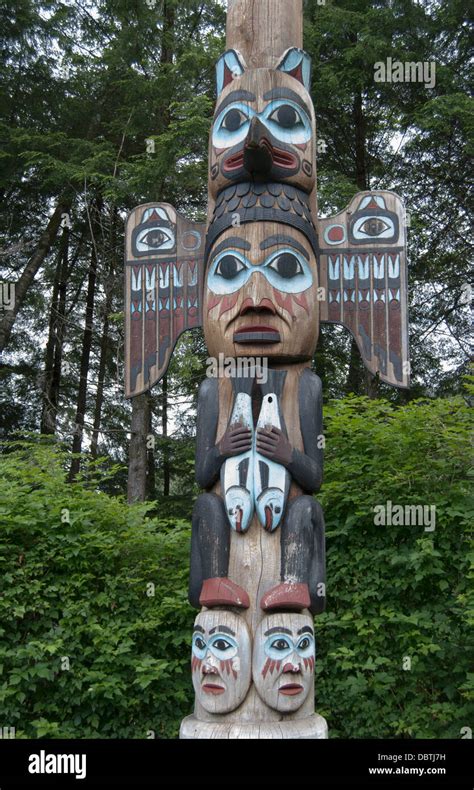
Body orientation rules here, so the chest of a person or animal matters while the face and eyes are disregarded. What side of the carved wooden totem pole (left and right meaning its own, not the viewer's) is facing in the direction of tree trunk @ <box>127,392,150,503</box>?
back

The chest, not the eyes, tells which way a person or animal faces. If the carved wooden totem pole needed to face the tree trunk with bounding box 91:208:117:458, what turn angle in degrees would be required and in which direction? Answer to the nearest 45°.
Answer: approximately 180°

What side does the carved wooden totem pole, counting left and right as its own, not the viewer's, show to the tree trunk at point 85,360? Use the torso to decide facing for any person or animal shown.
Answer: back

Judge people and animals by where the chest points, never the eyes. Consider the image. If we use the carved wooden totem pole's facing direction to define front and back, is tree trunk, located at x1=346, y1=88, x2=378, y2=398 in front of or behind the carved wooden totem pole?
behind

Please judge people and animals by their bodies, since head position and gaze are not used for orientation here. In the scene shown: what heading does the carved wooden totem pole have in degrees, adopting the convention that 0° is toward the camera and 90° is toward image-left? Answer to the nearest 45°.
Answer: approximately 0°

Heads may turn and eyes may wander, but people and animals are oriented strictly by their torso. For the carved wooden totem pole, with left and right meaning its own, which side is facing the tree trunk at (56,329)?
back
